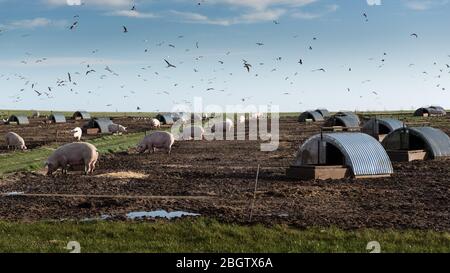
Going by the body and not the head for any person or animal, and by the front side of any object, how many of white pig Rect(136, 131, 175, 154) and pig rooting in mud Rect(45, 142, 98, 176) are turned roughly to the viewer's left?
2

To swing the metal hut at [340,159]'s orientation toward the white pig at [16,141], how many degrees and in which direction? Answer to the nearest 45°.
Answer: approximately 90° to its right

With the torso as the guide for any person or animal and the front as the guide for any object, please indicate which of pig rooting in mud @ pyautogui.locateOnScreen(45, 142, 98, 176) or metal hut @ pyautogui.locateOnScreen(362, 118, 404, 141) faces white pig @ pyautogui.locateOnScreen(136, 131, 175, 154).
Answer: the metal hut

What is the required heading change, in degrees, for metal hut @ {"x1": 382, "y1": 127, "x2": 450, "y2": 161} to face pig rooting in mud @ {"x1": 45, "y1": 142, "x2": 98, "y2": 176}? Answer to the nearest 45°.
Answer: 0° — it already faces it

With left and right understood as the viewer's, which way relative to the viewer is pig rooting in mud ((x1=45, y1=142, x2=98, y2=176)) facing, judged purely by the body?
facing to the left of the viewer

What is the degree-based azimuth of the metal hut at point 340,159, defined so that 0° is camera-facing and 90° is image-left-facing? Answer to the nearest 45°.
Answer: approximately 45°

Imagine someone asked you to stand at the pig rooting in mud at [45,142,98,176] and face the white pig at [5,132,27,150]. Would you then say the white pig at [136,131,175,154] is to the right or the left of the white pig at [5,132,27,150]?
right

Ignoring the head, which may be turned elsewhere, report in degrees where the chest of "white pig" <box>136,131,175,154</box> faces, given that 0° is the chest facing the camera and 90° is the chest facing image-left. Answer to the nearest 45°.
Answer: approximately 90°

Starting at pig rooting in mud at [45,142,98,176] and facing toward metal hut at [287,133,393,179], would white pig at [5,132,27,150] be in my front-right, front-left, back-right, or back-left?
back-left

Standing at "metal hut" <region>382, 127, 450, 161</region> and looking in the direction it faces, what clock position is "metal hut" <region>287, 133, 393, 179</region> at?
"metal hut" <region>287, 133, 393, 179</region> is roughly at 11 o'clock from "metal hut" <region>382, 127, 450, 161</region>.

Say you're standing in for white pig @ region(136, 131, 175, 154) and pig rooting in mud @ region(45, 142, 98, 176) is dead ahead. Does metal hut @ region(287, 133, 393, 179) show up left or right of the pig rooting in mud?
left
